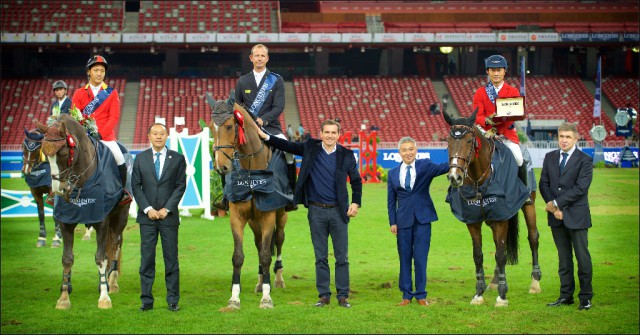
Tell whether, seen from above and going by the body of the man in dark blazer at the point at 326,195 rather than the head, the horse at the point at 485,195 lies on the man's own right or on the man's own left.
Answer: on the man's own left

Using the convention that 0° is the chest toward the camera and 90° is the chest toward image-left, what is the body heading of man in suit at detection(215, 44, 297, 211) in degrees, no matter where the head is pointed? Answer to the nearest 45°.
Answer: approximately 0°

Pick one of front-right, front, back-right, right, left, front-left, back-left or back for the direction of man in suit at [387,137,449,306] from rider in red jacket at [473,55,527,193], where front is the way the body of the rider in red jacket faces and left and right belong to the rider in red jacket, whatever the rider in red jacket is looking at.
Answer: front-right

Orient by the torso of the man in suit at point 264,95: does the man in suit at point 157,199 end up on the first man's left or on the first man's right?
on the first man's right

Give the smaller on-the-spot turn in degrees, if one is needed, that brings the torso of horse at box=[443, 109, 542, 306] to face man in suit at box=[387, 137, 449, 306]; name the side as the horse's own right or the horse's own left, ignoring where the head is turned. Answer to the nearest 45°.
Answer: approximately 45° to the horse's own right

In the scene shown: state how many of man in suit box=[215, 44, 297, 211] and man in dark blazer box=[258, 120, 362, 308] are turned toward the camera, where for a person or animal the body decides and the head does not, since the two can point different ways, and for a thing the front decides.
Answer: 2

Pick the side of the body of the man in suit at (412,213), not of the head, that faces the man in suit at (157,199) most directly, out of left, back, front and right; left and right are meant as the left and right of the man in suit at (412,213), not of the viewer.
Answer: right
